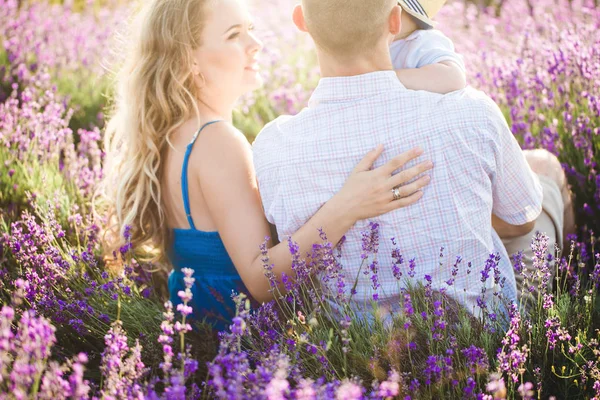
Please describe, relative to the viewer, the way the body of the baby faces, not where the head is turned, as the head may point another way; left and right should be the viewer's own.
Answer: facing the viewer and to the left of the viewer

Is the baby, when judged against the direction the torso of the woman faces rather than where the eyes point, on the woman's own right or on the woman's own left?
on the woman's own right

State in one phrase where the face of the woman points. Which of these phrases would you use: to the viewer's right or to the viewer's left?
to the viewer's right

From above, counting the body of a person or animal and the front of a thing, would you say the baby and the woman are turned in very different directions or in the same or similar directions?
very different directions

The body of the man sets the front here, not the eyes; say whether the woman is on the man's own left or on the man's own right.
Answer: on the man's own left

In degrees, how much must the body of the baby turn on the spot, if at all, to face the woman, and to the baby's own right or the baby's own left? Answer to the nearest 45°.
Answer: approximately 45° to the baby's own right

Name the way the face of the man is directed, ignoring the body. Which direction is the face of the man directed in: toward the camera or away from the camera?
away from the camera

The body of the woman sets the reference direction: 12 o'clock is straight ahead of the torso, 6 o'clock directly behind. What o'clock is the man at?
The man is roughly at 3 o'clock from the woman.

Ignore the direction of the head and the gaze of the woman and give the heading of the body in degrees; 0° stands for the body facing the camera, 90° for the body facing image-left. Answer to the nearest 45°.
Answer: approximately 225°

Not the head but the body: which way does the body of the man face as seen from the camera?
away from the camera
